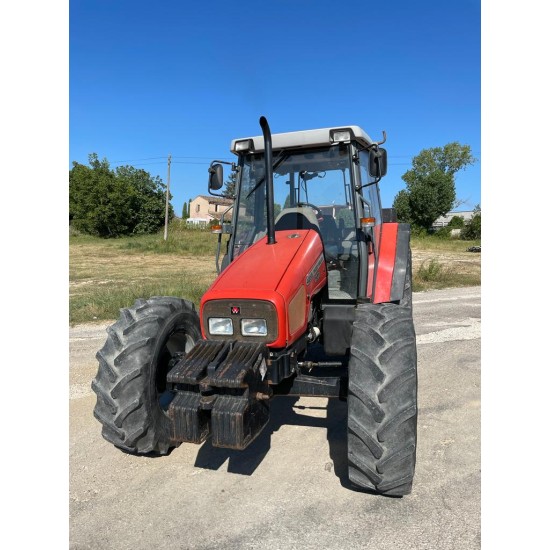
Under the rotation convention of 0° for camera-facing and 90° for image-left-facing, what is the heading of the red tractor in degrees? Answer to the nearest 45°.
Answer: approximately 45°

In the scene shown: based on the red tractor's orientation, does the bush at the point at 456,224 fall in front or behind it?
behind

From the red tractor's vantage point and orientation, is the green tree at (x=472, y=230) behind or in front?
behind

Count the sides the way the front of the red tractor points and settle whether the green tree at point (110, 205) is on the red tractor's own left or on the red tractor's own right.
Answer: on the red tractor's own right
